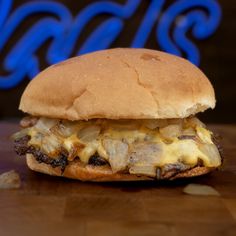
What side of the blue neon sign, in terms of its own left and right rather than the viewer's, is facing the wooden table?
front

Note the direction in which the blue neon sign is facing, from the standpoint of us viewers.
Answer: facing the viewer

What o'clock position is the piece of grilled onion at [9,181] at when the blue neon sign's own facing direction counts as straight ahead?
The piece of grilled onion is roughly at 12 o'clock from the blue neon sign.

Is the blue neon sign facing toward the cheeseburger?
yes
